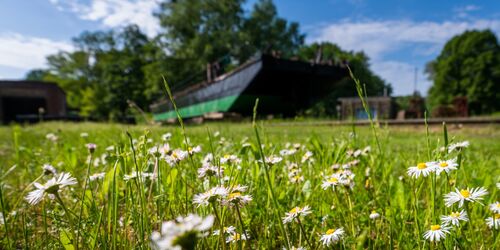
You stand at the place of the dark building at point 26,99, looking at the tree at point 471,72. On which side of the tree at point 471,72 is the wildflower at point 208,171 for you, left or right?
right
